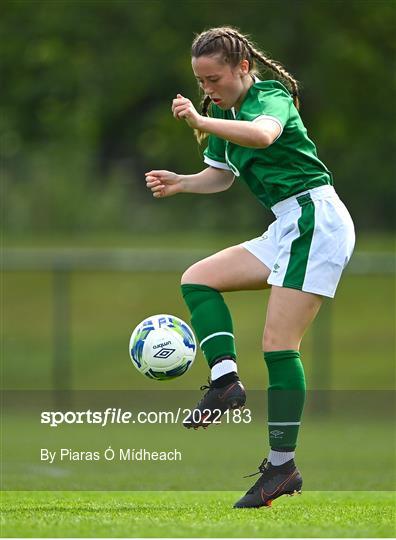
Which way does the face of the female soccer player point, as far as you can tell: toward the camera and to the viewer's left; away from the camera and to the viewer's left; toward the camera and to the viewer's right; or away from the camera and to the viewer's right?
toward the camera and to the viewer's left

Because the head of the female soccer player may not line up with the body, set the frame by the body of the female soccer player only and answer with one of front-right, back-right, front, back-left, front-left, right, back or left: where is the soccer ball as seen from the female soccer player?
front

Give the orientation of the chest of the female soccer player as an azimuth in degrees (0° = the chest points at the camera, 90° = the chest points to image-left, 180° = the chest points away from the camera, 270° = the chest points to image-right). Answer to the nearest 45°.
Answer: approximately 90°
